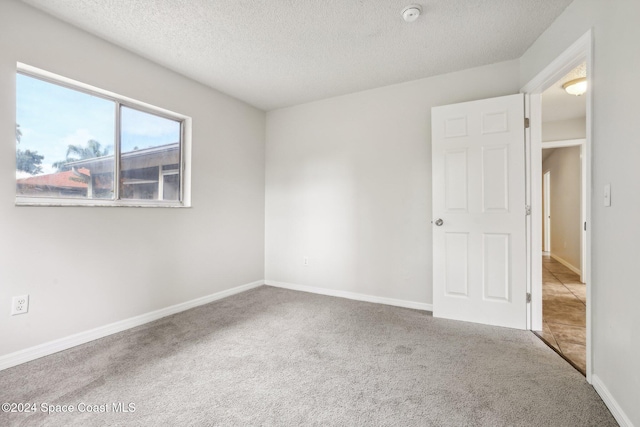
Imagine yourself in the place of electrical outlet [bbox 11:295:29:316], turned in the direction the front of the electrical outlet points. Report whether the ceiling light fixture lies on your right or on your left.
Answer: on your left

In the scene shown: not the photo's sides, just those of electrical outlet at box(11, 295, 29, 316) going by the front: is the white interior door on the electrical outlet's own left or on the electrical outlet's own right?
on the electrical outlet's own left
